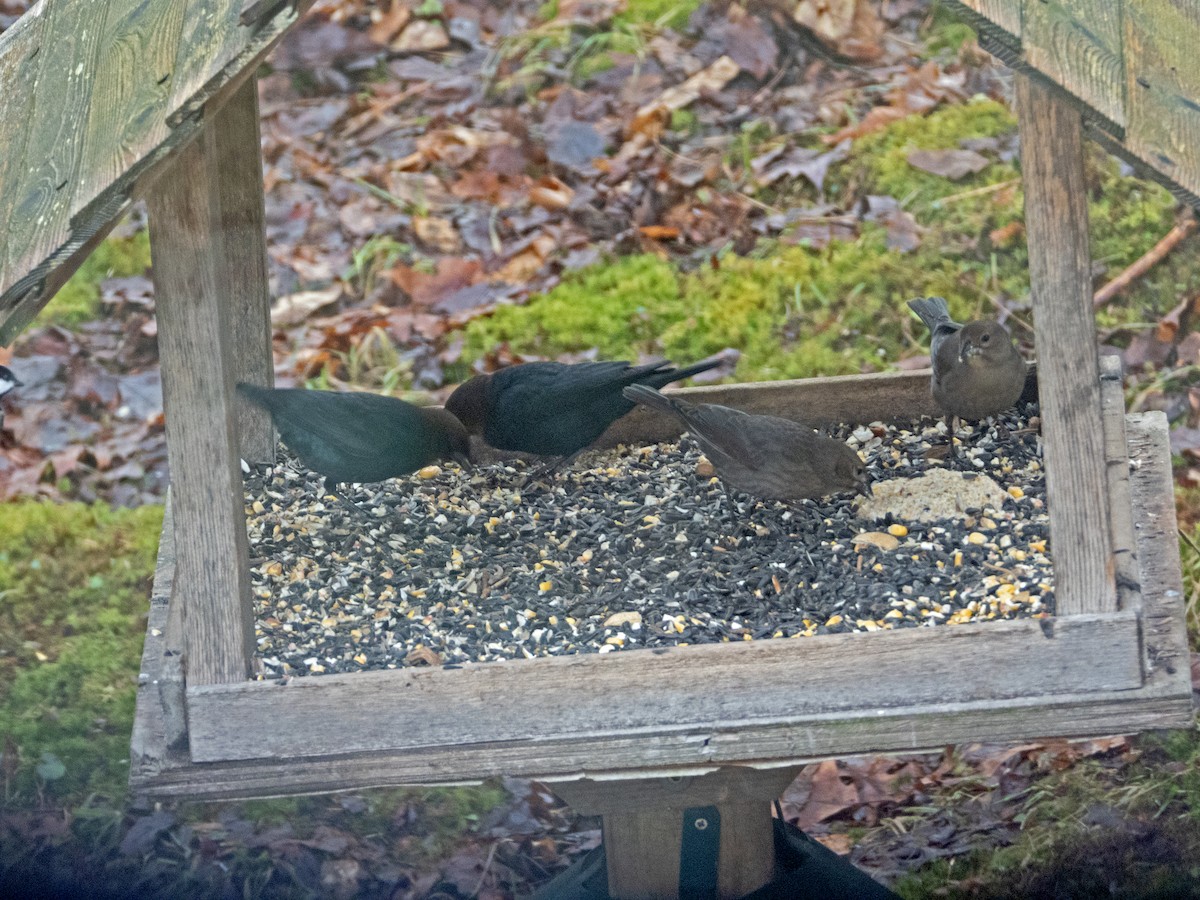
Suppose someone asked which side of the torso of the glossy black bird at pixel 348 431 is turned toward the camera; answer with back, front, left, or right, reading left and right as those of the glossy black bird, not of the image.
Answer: right

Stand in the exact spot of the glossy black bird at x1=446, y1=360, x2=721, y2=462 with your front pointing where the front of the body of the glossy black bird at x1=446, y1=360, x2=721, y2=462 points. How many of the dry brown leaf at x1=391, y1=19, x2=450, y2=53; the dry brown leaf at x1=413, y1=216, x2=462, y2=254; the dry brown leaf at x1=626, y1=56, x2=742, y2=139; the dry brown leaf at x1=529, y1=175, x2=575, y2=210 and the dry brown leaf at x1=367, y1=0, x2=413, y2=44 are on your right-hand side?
5

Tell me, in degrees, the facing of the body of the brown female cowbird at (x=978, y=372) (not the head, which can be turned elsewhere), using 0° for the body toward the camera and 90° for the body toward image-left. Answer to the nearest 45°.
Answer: approximately 315°

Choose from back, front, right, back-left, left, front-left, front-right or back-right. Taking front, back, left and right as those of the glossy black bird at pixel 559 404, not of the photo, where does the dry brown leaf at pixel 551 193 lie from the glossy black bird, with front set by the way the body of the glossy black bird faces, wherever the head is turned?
right

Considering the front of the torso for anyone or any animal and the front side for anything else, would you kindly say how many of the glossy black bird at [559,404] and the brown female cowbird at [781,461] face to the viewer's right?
1

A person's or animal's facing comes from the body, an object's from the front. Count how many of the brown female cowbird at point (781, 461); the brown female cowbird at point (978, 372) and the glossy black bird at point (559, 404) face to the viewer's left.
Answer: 1

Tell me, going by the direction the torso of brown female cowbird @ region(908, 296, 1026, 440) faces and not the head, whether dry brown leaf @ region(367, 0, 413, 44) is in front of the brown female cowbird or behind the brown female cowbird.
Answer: behind

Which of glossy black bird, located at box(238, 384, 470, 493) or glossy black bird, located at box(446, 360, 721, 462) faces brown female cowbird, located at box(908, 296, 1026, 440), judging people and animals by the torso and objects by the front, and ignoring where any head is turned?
glossy black bird, located at box(238, 384, 470, 493)

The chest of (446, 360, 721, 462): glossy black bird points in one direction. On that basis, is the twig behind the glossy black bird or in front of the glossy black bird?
behind

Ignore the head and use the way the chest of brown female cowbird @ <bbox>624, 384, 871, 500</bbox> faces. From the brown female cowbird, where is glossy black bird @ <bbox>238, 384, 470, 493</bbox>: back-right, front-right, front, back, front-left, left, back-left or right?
back

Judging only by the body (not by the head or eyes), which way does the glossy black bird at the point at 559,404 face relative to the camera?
to the viewer's left

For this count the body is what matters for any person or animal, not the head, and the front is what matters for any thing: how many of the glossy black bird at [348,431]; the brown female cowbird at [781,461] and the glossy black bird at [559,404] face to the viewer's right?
2

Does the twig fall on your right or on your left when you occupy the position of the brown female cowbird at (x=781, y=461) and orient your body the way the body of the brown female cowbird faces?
on your left

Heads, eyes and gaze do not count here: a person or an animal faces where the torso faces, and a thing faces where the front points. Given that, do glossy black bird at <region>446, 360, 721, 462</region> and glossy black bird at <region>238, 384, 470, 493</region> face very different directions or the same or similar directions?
very different directions

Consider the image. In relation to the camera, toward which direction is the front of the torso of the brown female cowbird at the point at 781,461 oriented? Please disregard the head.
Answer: to the viewer's right
